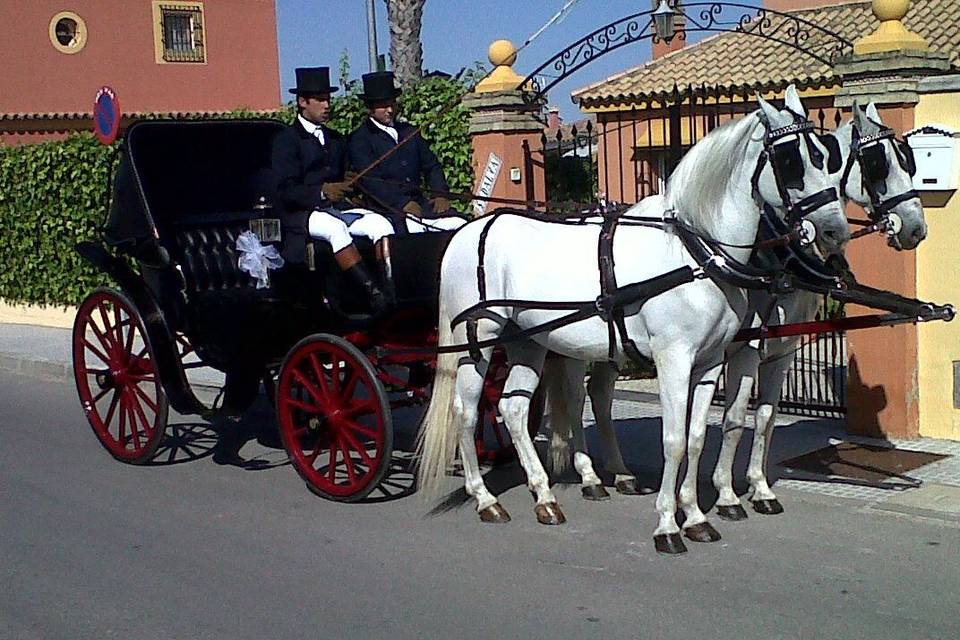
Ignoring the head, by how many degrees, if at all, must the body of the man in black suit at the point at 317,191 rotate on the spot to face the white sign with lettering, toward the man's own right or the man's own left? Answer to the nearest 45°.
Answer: approximately 90° to the man's own left

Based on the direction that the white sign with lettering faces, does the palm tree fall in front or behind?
behind

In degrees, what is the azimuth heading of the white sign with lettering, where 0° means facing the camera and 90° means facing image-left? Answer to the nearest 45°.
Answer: approximately 0°

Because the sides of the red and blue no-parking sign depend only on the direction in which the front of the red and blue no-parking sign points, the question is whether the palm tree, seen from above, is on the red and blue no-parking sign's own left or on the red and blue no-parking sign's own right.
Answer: on the red and blue no-parking sign's own left
